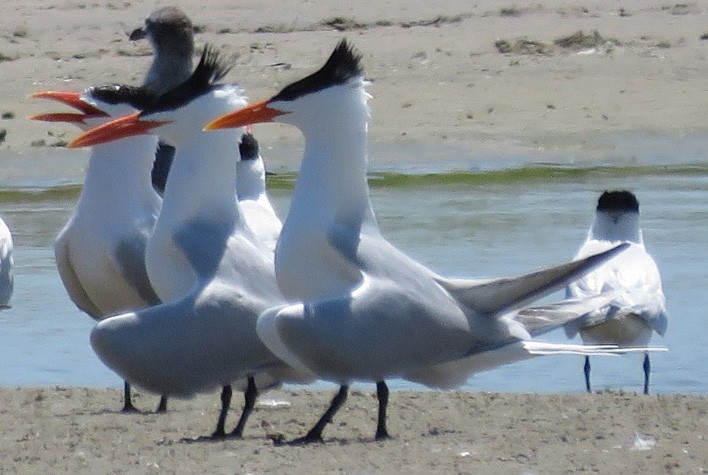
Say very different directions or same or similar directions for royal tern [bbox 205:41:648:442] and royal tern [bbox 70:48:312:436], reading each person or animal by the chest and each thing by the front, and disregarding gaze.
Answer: same or similar directions

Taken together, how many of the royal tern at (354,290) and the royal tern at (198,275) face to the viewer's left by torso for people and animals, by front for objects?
2

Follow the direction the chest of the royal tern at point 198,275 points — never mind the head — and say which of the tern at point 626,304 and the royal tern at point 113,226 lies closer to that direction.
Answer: the royal tern

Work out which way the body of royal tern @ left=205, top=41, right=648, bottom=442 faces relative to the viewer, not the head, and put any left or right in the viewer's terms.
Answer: facing to the left of the viewer

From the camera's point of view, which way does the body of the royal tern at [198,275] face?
to the viewer's left

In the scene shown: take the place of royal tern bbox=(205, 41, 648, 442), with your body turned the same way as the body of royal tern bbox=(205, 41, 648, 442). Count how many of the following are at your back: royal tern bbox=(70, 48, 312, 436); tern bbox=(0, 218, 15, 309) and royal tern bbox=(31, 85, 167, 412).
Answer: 0

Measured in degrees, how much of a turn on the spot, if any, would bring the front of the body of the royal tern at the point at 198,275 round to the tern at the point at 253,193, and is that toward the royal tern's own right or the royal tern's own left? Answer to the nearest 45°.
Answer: approximately 90° to the royal tern's own right

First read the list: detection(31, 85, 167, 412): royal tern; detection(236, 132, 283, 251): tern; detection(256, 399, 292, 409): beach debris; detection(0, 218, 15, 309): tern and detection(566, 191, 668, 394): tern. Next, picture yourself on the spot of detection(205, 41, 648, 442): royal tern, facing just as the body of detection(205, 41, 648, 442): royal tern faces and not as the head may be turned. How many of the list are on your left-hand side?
0
